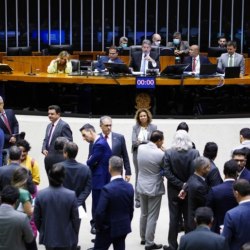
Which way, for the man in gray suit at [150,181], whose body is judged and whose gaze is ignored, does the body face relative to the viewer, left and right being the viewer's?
facing away from the viewer and to the right of the viewer

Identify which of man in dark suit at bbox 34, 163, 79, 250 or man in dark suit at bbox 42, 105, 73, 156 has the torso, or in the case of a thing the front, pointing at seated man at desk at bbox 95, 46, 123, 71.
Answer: man in dark suit at bbox 34, 163, 79, 250

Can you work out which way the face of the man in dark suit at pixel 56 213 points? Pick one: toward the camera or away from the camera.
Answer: away from the camera

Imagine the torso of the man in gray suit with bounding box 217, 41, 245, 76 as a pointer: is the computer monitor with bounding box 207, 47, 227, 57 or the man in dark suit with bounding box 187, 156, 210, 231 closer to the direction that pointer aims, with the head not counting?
the man in dark suit

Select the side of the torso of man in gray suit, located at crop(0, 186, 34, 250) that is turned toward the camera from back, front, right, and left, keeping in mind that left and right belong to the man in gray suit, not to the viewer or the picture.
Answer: back

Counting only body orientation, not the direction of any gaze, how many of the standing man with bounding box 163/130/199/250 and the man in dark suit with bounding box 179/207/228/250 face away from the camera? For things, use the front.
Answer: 2

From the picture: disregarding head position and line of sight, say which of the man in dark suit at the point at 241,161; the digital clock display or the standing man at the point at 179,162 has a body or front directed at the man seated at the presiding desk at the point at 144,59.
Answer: the standing man at the point at 179,162

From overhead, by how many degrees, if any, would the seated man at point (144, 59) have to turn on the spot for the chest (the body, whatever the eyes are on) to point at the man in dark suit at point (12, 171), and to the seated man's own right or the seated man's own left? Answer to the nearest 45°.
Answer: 0° — they already face them

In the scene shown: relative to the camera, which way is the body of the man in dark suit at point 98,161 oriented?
to the viewer's left

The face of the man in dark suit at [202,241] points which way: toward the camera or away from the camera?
away from the camera
